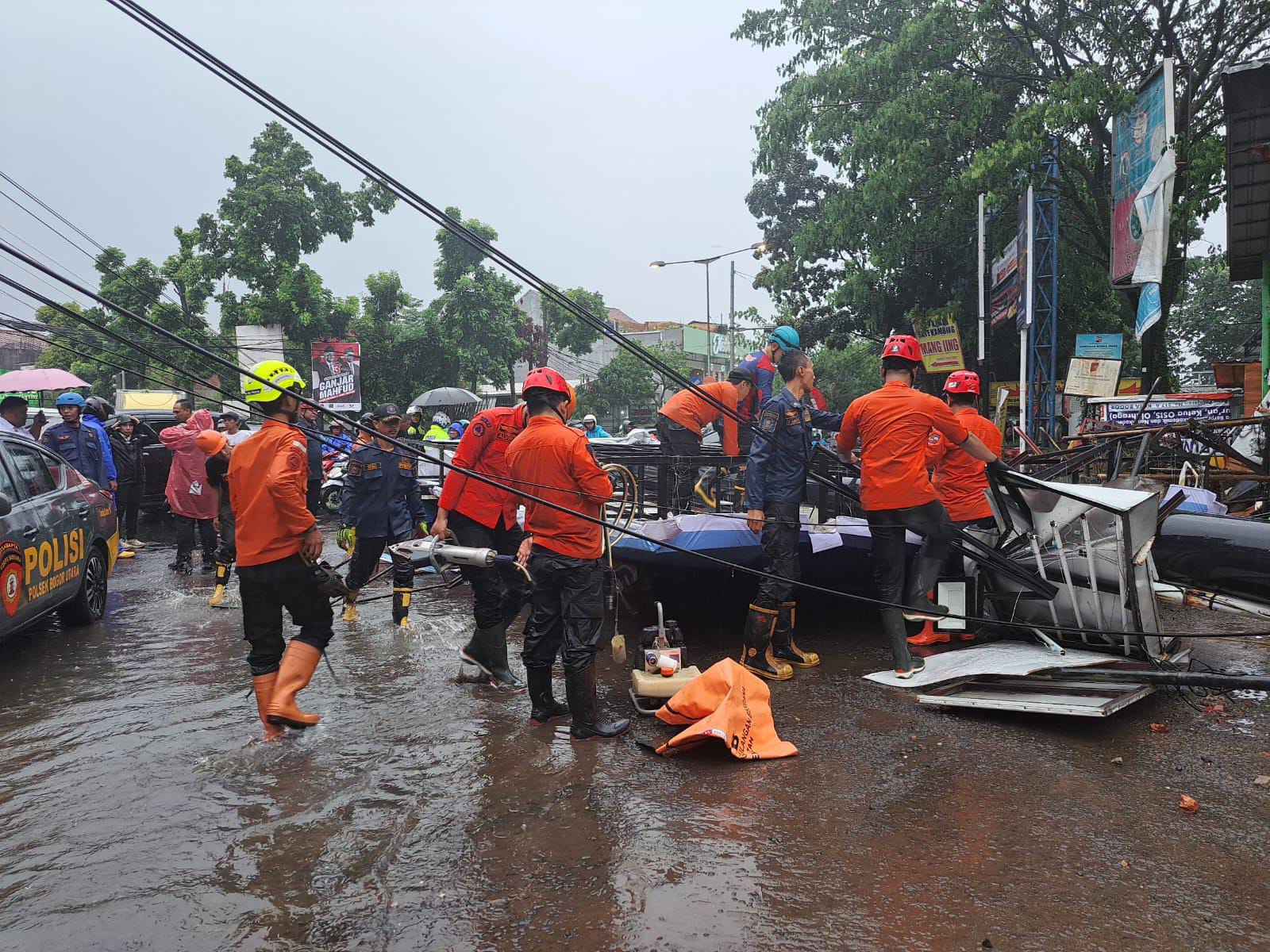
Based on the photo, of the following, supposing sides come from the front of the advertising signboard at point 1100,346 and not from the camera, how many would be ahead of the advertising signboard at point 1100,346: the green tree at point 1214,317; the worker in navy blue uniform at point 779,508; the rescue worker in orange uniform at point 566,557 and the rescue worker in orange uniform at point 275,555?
3

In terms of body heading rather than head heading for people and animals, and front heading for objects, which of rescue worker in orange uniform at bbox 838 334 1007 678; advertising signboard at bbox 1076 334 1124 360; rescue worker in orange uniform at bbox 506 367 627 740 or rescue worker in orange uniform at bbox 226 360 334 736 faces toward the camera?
the advertising signboard

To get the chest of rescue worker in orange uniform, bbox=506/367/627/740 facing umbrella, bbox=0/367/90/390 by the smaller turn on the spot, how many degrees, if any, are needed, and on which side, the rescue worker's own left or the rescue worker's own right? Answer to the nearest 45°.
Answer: approximately 90° to the rescue worker's own left

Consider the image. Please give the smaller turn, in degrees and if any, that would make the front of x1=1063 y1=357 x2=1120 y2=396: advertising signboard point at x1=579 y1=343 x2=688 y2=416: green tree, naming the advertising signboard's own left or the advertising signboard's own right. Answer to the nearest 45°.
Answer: approximately 135° to the advertising signboard's own right

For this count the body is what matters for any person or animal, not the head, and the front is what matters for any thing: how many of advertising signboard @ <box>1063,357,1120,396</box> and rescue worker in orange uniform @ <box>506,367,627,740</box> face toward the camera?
1

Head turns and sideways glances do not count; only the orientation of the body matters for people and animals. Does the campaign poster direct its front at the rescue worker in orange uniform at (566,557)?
yes

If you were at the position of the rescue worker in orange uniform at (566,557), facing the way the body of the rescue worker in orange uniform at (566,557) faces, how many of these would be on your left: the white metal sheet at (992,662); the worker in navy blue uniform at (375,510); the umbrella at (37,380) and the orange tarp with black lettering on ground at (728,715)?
2

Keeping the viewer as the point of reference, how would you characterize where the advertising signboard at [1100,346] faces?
facing the viewer

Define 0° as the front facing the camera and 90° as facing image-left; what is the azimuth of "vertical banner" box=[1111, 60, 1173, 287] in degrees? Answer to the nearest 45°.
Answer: approximately 45°

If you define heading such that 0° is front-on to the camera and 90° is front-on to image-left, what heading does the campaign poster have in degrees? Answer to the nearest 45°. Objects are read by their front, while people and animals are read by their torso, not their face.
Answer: approximately 0°

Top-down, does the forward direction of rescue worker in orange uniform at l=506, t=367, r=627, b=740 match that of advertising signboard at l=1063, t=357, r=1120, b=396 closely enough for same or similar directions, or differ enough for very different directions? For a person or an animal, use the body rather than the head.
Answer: very different directions

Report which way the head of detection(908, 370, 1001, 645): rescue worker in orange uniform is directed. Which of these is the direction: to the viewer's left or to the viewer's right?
to the viewer's left

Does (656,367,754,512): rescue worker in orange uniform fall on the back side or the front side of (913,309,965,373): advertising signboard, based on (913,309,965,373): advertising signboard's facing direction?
on the front side

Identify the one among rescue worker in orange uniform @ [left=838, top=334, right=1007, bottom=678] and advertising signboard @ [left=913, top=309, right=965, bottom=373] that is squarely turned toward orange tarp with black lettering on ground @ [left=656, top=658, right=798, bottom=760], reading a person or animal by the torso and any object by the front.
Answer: the advertising signboard

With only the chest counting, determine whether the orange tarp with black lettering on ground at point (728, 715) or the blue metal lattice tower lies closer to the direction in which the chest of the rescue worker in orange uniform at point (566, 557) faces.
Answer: the blue metal lattice tower

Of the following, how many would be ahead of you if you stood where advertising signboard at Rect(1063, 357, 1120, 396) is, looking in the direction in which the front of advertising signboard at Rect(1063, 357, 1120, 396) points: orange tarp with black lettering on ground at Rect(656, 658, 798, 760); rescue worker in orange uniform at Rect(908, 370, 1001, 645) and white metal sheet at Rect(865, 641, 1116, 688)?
3
